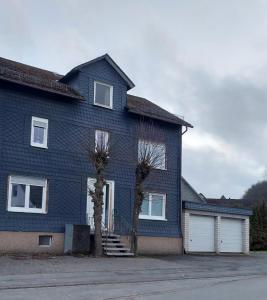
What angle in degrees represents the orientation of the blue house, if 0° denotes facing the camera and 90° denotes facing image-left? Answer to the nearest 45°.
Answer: approximately 315°

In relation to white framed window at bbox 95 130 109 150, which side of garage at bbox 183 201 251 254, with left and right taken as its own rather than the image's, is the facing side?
right

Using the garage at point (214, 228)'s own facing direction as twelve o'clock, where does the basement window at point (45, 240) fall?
The basement window is roughly at 3 o'clock from the garage.

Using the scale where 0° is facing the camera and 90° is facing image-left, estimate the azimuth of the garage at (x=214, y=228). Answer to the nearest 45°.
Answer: approximately 315°

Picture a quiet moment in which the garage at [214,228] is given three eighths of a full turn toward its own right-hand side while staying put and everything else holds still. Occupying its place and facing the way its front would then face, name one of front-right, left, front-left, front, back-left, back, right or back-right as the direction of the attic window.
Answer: front-left

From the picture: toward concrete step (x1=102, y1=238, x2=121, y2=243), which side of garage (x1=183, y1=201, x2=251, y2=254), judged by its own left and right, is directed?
right

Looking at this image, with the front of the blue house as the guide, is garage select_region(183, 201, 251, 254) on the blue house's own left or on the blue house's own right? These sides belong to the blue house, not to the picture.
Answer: on the blue house's own left
